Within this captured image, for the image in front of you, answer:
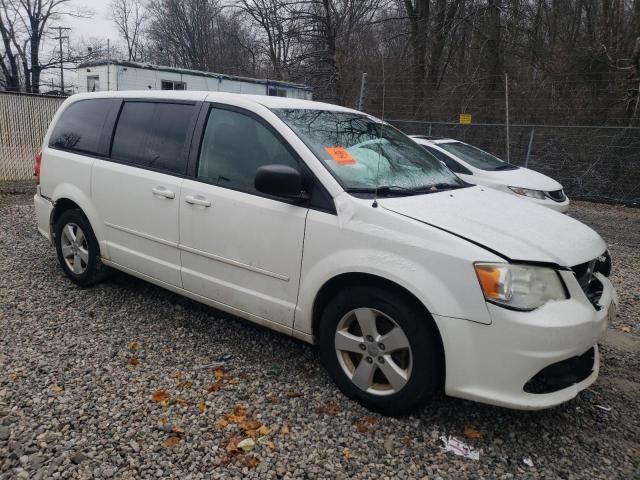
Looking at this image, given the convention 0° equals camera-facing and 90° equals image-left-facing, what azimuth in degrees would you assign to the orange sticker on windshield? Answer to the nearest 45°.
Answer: approximately 315°

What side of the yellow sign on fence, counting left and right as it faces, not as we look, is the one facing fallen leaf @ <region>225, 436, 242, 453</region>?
front

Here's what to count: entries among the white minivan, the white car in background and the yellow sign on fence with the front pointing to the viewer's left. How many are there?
0

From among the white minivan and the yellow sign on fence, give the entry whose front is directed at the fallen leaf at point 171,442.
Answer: the yellow sign on fence

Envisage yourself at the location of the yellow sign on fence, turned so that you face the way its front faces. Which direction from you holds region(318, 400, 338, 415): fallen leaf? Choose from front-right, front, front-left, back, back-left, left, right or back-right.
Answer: front

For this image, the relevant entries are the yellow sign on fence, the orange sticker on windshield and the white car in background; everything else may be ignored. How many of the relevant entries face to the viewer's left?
0

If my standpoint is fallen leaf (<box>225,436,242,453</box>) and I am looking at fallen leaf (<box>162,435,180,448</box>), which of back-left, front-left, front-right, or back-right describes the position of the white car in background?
back-right

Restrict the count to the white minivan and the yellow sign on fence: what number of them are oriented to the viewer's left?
0

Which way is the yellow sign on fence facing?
toward the camera

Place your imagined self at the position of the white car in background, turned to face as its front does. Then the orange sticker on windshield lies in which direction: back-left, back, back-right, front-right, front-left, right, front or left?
front-right

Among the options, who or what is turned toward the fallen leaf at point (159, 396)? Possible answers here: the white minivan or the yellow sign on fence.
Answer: the yellow sign on fence

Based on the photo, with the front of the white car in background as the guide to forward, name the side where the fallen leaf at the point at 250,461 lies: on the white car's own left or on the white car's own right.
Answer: on the white car's own right

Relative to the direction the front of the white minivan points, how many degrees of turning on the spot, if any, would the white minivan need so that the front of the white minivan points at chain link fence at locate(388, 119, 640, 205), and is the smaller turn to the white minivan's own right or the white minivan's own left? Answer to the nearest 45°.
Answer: approximately 90° to the white minivan's own left

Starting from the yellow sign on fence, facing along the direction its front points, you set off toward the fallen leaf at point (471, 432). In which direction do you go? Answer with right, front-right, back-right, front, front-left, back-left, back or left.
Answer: front

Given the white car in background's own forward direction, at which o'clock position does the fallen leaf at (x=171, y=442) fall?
The fallen leaf is roughly at 2 o'clock from the white car in background.

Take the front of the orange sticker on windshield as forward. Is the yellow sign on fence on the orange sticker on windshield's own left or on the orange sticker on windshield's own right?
on the orange sticker on windshield's own left

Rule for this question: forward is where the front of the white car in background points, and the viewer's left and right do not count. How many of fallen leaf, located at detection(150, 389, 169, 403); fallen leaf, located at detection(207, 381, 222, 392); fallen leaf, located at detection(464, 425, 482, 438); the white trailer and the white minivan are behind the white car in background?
1
